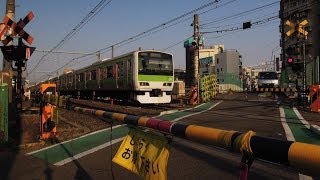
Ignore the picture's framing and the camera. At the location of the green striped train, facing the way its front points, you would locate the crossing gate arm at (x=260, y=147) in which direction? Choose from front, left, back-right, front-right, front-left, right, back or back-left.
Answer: front-right

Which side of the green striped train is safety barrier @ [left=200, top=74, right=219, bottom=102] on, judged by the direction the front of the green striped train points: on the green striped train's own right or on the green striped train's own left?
on the green striped train's own left

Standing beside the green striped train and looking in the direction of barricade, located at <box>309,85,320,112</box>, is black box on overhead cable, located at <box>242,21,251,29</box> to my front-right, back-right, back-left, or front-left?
front-left

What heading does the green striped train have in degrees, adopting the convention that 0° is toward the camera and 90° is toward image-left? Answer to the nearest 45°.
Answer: approximately 315°

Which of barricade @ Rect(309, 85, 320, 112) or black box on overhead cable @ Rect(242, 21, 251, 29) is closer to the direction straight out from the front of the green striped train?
the barricade

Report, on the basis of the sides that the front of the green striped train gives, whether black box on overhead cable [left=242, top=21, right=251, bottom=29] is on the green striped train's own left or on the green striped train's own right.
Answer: on the green striped train's own left

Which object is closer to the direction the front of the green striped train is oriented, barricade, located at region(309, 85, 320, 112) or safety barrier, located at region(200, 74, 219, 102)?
the barricade

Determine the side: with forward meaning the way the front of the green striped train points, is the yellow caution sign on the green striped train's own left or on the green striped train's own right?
on the green striped train's own right
